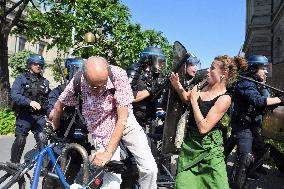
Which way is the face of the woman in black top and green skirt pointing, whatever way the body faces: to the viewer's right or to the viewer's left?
to the viewer's left

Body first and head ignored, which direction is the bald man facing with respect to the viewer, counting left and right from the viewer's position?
facing the viewer and to the left of the viewer

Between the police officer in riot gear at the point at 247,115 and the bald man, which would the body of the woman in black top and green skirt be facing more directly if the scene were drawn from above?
the bald man

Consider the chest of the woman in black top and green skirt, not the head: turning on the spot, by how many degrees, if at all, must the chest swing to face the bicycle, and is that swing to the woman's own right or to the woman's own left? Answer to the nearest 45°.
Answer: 0° — they already face it

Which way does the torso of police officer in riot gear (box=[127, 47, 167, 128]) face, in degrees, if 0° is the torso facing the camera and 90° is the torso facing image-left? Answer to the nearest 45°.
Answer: approximately 315°

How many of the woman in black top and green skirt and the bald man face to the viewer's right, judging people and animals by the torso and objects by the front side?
0

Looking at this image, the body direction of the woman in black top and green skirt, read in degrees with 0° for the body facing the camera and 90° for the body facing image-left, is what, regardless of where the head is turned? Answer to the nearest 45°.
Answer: approximately 45°
